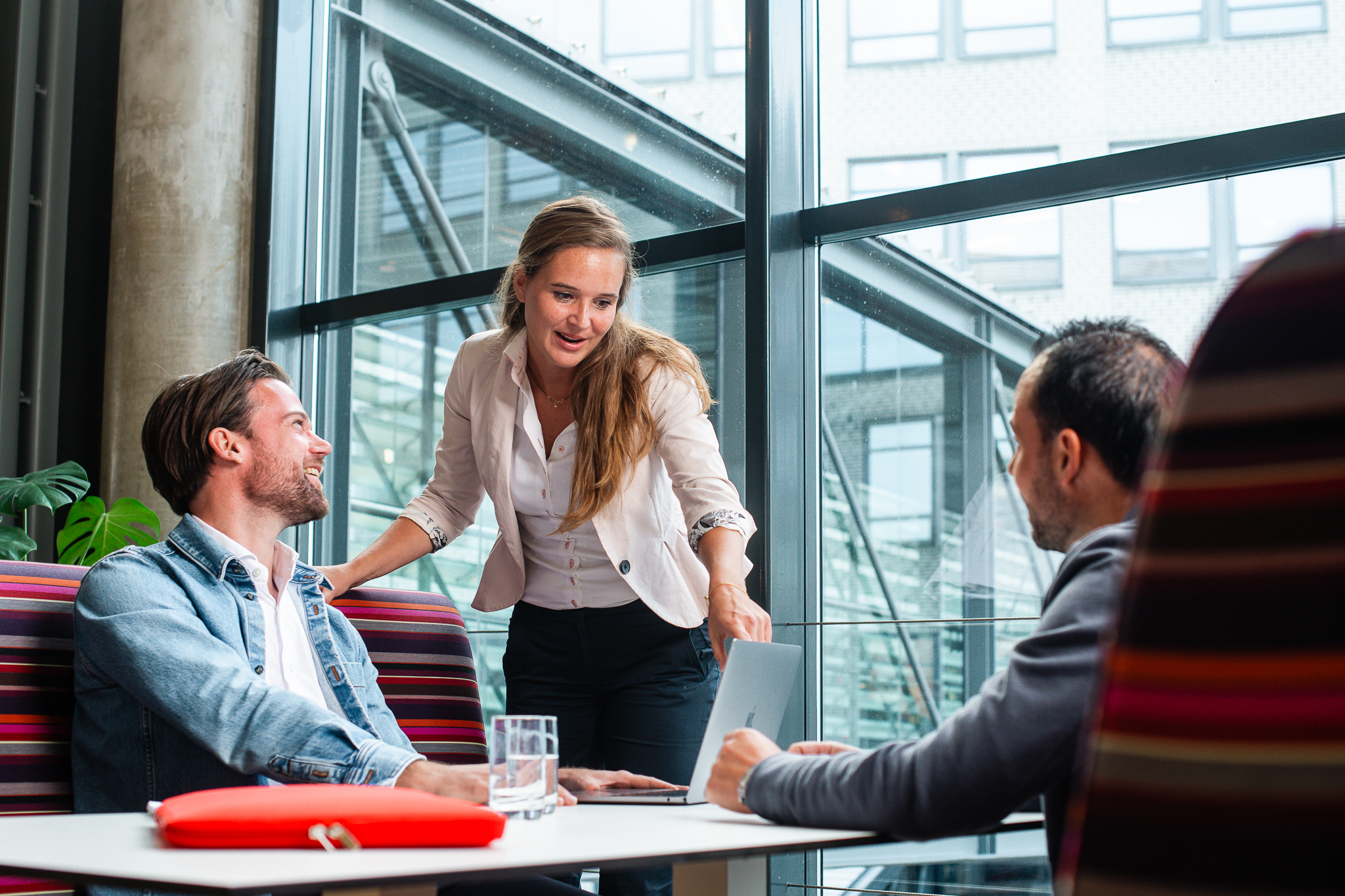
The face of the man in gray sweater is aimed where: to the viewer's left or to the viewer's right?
to the viewer's left

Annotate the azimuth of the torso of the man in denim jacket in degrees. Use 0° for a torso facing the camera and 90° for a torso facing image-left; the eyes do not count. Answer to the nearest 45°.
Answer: approximately 315°

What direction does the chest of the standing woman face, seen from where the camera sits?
toward the camera

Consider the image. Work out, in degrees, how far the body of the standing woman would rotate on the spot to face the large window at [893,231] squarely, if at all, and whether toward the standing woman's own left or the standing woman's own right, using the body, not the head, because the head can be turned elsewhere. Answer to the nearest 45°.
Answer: approximately 135° to the standing woman's own left

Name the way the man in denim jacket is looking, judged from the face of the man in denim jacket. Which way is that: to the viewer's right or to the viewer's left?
to the viewer's right

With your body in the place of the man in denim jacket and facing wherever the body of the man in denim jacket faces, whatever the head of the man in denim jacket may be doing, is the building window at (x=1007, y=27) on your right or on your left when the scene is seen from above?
on your left

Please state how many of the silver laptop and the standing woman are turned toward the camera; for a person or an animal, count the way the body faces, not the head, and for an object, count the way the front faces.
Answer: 1

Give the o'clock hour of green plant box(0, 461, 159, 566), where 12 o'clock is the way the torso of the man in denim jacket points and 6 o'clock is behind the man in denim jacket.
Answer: The green plant is roughly at 7 o'clock from the man in denim jacket.

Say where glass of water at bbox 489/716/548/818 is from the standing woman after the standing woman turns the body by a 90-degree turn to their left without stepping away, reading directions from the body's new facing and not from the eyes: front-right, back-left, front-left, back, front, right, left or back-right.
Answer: right
